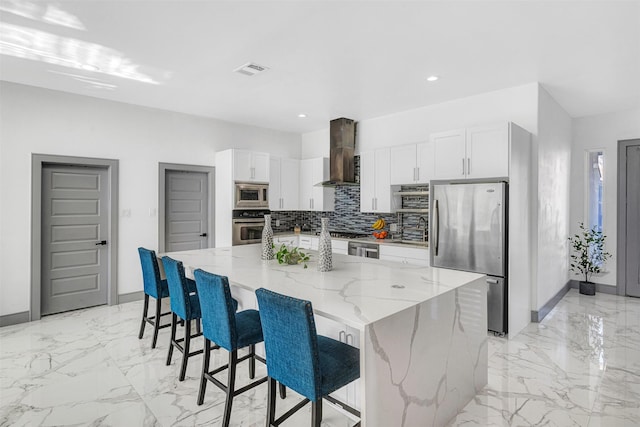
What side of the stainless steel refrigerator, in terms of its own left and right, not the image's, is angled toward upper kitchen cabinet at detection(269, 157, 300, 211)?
right

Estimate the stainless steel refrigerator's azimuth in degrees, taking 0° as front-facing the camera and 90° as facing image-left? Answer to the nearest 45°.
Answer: approximately 45°

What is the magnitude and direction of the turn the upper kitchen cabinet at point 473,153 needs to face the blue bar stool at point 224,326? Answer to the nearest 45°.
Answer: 0° — it already faces it

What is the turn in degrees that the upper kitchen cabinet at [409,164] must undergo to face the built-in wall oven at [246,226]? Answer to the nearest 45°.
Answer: approximately 45° to its right

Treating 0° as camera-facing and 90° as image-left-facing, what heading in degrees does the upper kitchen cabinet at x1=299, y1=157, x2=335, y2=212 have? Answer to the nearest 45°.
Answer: approximately 45°

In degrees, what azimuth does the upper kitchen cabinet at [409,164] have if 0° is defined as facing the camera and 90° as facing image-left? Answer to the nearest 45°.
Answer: approximately 45°

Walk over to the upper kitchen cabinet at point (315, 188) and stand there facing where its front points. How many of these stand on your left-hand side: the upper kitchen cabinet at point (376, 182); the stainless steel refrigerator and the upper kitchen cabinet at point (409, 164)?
3

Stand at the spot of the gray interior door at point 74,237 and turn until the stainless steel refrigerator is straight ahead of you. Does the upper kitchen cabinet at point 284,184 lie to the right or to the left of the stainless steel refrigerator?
left

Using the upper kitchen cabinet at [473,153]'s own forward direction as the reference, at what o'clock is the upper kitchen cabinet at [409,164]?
the upper kitchen cabinet at [409,164] is roughly at 3 o'clock from the upper kitchen cabinet at [473,153].

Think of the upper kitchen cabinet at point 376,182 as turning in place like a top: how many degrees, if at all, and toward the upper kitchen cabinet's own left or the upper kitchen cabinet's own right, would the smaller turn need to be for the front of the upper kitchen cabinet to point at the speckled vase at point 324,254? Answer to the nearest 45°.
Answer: approximately 45° to the upper kitchen cabinet's own left
